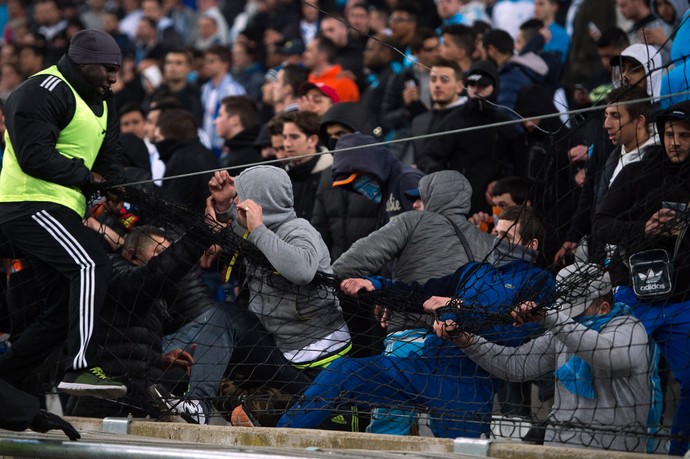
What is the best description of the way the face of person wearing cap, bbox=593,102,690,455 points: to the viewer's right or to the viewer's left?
to the viewer's left

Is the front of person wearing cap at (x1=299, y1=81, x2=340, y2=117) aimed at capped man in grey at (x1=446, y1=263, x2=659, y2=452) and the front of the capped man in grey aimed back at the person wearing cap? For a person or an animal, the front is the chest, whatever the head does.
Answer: no

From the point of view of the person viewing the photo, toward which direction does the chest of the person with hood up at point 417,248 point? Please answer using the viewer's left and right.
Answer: facing away from the viewer and to the left of the viewer

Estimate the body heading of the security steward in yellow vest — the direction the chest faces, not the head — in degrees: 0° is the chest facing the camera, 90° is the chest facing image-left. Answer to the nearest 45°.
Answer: approximately 270°

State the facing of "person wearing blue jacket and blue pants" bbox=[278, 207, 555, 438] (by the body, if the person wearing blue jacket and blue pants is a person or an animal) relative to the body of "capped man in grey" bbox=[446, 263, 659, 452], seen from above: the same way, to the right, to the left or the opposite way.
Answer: the same way

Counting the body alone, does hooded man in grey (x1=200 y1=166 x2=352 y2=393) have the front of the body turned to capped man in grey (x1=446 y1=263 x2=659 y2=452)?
no

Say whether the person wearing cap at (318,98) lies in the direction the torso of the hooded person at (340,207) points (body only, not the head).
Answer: no

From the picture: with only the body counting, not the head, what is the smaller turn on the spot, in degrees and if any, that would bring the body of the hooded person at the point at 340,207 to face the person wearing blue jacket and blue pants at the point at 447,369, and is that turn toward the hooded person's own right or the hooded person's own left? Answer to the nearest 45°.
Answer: approximately 45° to the hooded person's own left

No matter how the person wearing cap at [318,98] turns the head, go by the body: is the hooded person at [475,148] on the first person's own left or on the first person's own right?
on the first person's own left

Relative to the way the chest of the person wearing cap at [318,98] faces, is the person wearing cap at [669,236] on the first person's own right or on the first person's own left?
on the first person's own left

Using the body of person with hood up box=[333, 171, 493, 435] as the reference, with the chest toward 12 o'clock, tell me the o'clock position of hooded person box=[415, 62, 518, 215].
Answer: The hooded person is roughly at 2 o'clock from the person with hood up.

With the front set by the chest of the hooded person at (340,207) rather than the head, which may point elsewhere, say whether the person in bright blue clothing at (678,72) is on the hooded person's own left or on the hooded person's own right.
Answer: on the hooded person's own left

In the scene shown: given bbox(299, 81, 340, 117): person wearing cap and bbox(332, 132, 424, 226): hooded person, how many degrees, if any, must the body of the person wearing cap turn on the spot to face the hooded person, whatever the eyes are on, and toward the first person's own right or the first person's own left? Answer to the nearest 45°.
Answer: approximately 45° to the first person's own left
